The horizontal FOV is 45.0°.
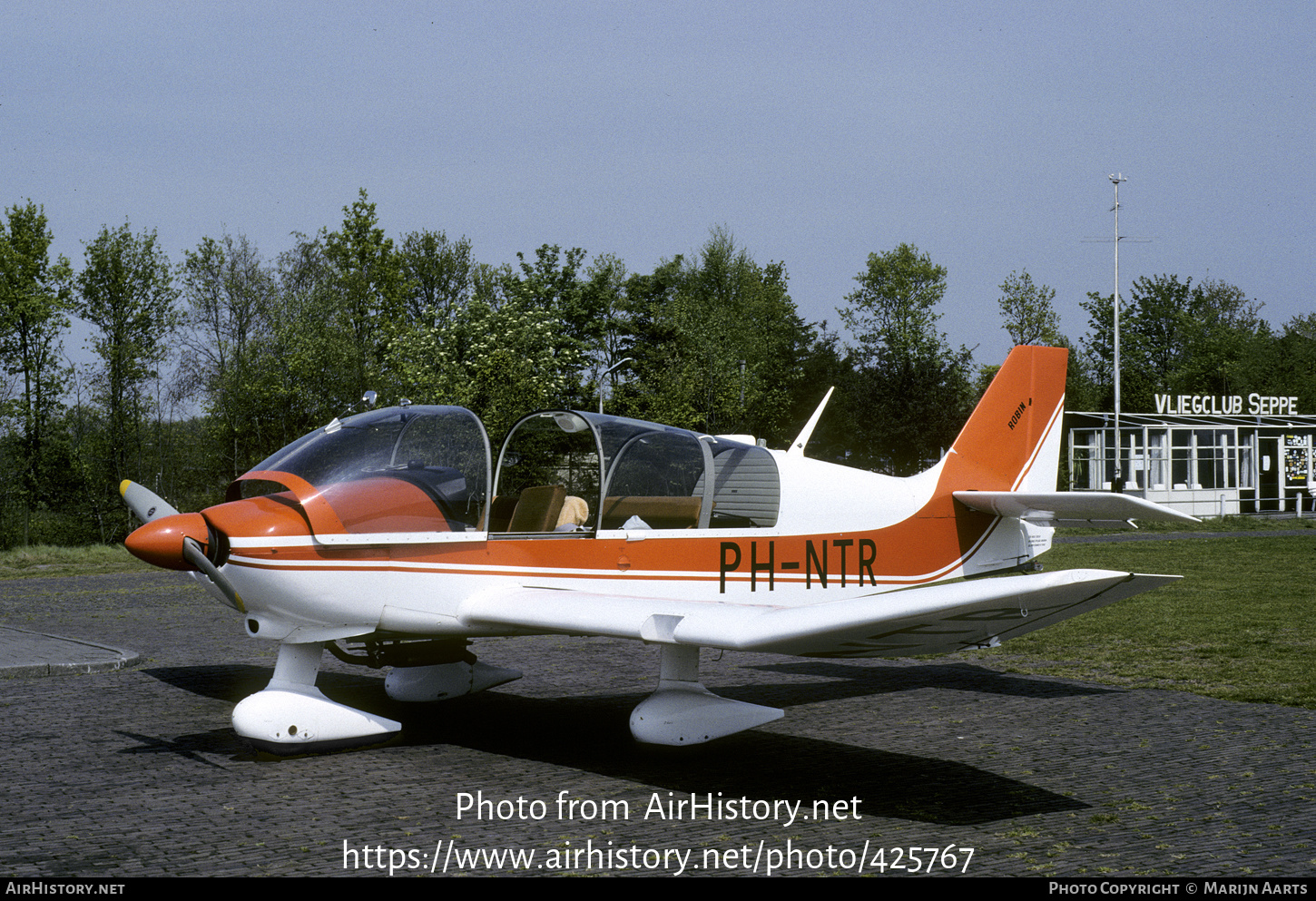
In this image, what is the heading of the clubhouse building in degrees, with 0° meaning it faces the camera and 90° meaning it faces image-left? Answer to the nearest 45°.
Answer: approximately 0°

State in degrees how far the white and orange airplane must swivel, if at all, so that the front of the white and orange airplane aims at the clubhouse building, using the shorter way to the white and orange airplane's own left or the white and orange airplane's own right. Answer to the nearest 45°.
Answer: approximately 180°

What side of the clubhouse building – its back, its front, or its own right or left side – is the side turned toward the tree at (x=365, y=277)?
right

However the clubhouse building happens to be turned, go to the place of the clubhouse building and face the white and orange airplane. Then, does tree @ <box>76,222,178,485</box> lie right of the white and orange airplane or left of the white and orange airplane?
right

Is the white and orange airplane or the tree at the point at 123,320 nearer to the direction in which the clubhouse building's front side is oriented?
the white and orange airplane

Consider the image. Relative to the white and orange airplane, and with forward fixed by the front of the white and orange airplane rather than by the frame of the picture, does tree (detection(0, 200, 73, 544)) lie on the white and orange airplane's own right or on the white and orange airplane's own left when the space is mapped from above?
on the white and orange airplane's own right

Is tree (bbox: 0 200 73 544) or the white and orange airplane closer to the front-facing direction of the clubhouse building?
the white and orange airplane

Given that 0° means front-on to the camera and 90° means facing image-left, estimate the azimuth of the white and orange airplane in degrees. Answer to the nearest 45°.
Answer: approximately 45°
